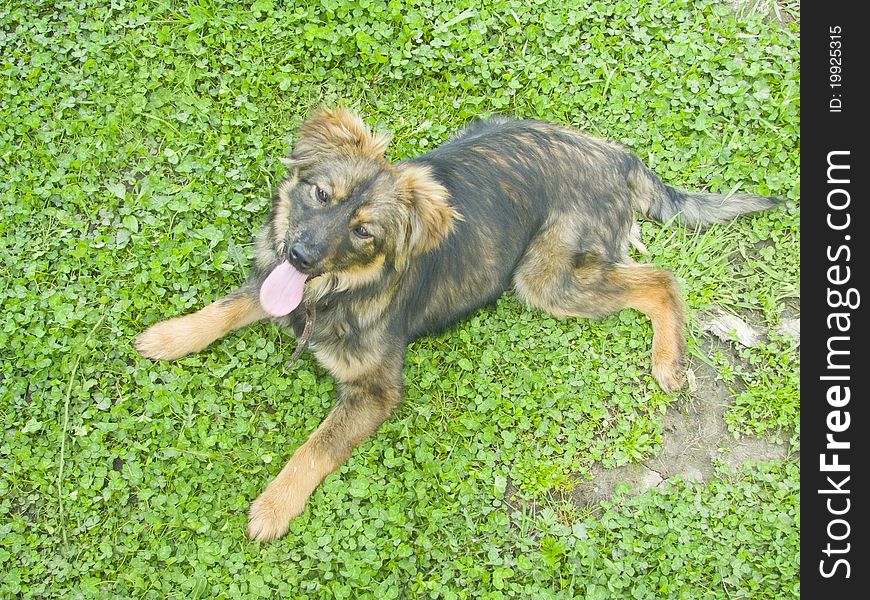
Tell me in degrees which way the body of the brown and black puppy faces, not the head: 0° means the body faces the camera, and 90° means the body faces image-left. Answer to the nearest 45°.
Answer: approximately 45°
